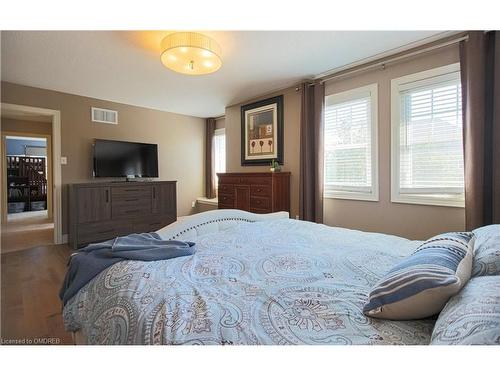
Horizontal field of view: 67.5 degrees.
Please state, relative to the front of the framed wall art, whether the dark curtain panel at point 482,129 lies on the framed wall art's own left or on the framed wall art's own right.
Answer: on the framed wall art's own left

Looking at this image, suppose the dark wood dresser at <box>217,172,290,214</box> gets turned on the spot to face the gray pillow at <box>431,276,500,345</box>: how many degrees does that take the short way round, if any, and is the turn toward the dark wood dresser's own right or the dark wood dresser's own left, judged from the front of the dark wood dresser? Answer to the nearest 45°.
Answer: approximately 45° to the dark wood dresser's own left

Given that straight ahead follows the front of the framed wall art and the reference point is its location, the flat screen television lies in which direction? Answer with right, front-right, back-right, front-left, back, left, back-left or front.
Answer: front-right

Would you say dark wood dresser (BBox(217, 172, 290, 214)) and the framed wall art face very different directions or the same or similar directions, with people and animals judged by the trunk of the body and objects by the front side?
same or similar directions

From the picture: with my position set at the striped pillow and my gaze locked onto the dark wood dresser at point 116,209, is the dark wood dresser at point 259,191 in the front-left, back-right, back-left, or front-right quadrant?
front-right

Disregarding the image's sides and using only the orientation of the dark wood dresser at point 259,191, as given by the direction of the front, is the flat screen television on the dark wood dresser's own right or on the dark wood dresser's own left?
on the dark wood dresser's own right

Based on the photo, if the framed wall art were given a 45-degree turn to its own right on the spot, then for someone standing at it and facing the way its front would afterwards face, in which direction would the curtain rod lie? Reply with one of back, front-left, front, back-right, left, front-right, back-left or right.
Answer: back-left

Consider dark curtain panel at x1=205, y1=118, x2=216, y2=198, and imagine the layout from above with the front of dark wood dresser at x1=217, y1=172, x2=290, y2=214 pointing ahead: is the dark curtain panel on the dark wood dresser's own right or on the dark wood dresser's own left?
on the dark wood dresser's own right

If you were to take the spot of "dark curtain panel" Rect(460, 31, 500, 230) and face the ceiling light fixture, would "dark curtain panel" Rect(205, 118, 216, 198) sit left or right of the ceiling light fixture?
right

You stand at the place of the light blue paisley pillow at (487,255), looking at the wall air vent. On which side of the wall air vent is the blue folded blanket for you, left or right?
left

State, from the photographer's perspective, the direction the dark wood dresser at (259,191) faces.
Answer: facing the viewer and to the left of the viewer

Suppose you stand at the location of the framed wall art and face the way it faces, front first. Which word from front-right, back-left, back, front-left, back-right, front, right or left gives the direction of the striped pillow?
front-left

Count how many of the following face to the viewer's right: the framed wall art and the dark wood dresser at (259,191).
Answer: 0
